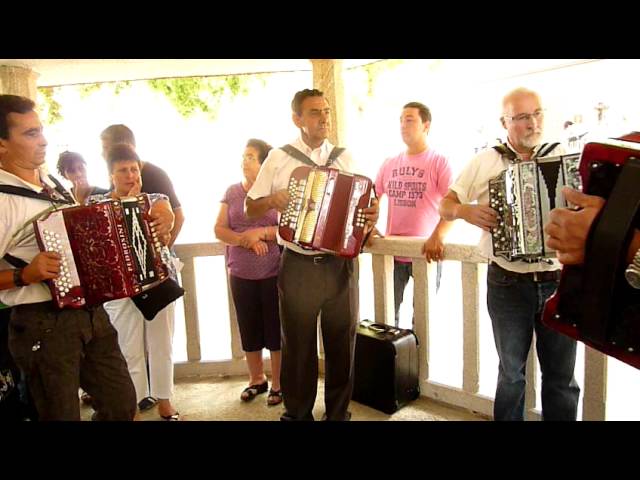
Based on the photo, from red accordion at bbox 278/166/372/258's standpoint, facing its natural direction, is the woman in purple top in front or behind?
behind

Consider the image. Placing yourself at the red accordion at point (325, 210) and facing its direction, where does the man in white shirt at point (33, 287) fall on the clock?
The man in white shirt is roughly at 2 o'clock from the red accordion.

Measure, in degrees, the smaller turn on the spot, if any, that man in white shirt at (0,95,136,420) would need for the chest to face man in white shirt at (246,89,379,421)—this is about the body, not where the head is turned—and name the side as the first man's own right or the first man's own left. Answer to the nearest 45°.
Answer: approximately 45° to the first man's own left

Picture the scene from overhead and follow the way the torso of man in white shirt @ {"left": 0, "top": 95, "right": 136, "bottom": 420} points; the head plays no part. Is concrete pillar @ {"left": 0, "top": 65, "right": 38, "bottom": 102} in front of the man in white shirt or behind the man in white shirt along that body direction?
behind

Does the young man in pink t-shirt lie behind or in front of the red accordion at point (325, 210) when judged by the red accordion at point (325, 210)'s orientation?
behind

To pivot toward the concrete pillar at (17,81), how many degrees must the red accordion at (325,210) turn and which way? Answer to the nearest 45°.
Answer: approximately 135° to its right
